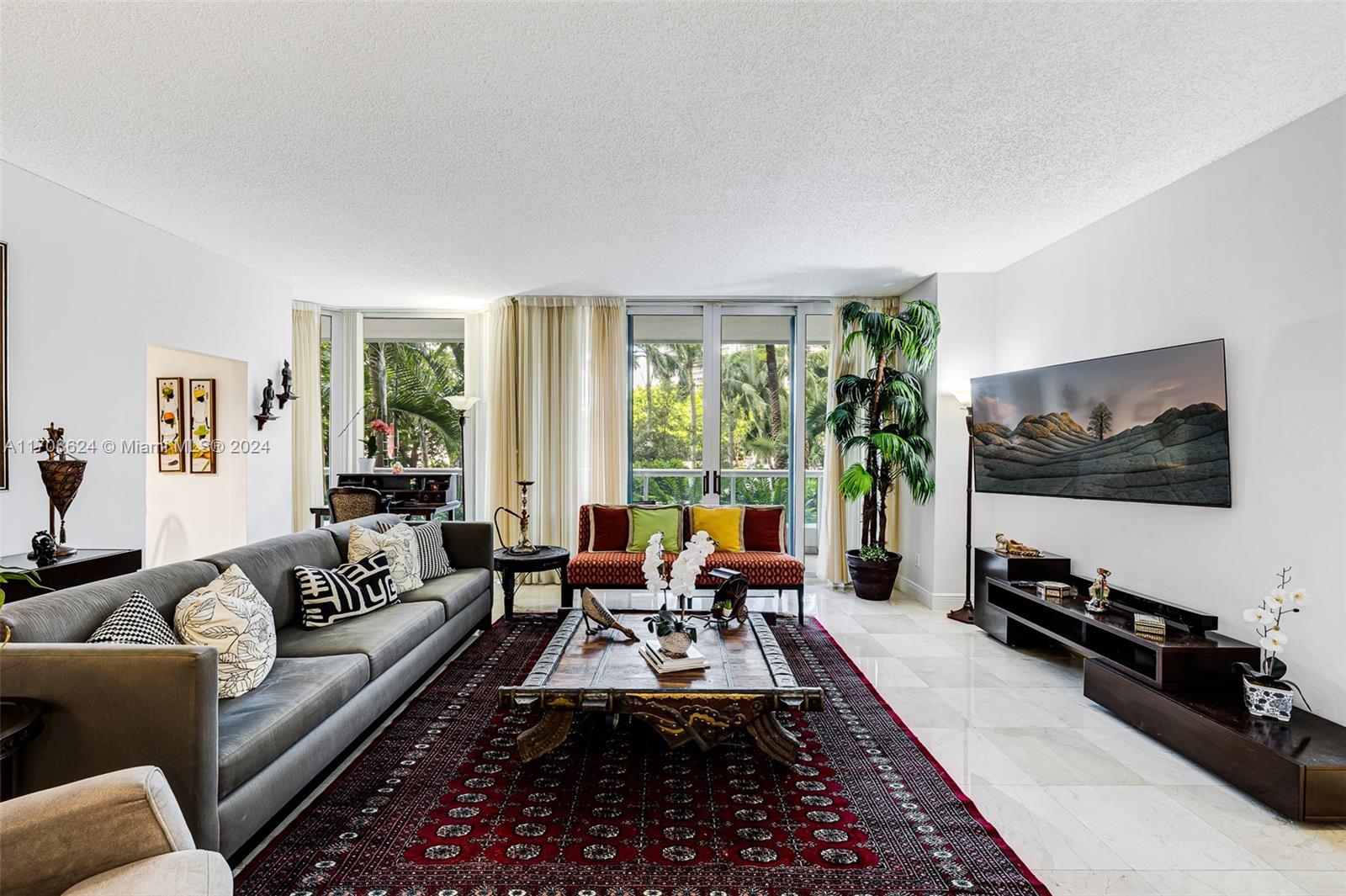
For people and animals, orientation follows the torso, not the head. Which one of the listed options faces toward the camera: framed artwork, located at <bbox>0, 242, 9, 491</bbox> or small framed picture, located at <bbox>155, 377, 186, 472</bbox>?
the small framed picture

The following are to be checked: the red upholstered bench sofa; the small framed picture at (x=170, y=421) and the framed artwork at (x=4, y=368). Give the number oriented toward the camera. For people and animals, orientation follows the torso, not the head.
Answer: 2

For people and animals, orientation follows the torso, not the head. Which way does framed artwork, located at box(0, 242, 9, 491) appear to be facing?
to the viewer's right

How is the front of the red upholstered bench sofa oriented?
toward the camera

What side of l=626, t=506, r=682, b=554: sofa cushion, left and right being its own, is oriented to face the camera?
front

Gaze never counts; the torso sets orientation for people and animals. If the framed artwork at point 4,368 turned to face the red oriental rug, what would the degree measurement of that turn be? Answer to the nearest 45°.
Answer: approximately 45° to its right

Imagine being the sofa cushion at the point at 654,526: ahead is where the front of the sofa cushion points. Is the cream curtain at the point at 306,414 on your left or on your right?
on your right

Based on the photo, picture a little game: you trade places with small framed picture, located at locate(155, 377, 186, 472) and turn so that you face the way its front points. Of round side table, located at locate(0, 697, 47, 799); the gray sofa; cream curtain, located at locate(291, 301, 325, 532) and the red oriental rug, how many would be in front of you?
3

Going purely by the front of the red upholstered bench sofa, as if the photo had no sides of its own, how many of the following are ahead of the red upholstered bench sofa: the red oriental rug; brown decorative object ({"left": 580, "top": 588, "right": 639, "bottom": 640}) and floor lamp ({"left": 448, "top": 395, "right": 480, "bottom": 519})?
2

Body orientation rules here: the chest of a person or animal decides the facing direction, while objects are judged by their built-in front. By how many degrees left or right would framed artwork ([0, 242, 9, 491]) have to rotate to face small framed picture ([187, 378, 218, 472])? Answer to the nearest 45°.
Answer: approximately 45° to its left

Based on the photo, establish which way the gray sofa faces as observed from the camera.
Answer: facing the viewer and to the right of the viewer

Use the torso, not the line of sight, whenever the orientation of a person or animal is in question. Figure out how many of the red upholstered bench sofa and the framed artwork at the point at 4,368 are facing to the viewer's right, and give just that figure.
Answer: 1

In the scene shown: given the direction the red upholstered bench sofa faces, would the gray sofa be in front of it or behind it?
in front

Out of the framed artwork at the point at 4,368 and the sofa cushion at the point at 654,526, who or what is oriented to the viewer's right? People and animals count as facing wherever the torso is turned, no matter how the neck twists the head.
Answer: the framed artwork

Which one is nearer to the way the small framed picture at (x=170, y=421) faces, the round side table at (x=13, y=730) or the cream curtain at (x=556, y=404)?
the round side table

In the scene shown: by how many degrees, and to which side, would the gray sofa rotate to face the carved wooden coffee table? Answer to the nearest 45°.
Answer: approximately 45° to its left
